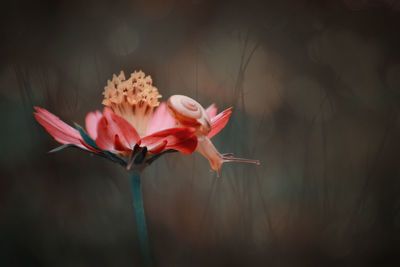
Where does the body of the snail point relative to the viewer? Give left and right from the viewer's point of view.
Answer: facing to the right of the viewer
